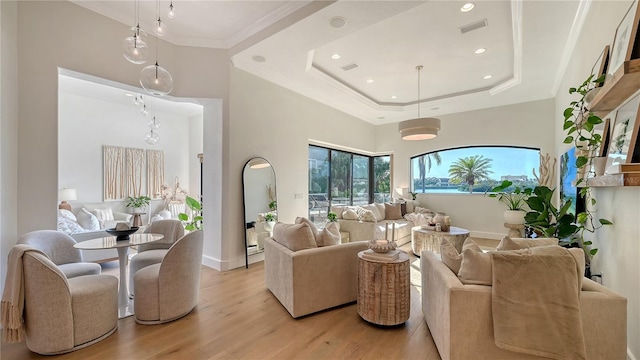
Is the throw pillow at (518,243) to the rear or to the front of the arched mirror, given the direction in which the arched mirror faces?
to the front

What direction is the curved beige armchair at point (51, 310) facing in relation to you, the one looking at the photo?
facing away from the viewer and to the right of the viewer

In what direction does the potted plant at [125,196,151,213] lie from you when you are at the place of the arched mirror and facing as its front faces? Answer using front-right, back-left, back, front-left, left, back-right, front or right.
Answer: back

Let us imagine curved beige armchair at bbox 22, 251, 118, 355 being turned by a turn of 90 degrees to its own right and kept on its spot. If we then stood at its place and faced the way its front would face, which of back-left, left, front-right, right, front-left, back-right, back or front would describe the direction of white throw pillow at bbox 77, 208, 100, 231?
back-left

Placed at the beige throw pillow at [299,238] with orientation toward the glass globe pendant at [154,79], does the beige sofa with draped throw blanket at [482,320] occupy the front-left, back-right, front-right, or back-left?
back-left

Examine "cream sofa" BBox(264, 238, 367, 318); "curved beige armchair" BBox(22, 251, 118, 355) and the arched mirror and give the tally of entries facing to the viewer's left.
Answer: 0

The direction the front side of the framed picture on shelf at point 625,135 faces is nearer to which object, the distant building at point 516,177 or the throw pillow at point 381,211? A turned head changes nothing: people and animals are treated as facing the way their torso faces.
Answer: the throw pillow

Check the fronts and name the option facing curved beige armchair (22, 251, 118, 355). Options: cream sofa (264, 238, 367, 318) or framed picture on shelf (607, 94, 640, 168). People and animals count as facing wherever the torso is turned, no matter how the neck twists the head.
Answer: the framed picture on shelf

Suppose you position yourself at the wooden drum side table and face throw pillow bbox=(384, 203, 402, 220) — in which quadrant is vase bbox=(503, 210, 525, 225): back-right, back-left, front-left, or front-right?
front-right

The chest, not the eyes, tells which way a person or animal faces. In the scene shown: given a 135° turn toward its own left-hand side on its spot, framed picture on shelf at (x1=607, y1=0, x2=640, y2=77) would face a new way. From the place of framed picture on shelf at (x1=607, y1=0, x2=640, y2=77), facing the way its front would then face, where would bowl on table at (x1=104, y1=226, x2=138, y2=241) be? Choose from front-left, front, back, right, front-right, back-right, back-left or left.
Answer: back-right

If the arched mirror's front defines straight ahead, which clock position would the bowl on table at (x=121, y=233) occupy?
The bowl on table is roughly at 3 o'clock from the arched mirror.

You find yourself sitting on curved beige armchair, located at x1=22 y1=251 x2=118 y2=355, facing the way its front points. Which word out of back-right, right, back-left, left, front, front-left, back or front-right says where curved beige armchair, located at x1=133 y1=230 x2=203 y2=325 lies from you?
front-right

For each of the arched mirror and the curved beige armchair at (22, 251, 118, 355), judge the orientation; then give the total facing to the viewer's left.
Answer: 0

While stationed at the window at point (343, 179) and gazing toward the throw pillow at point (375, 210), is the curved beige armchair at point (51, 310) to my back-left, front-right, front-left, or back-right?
front-right

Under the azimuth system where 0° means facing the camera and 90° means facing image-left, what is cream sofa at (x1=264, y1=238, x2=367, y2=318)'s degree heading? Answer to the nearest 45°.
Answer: approximately 225°

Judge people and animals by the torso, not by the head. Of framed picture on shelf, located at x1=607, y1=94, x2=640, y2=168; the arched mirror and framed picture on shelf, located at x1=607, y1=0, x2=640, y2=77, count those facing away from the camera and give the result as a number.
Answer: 0

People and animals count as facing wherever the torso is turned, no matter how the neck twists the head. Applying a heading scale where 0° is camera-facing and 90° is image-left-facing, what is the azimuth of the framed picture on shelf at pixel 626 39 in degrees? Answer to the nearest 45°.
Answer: approximately 45°
